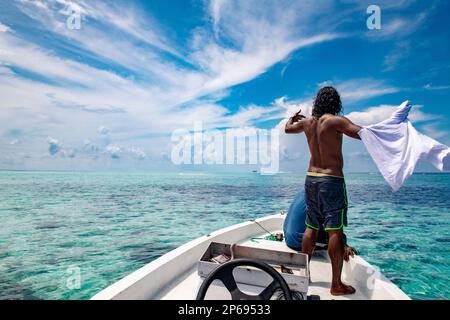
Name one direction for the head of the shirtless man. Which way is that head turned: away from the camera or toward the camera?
away from the camera

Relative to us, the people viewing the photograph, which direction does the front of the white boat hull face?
facing away from the viewer
